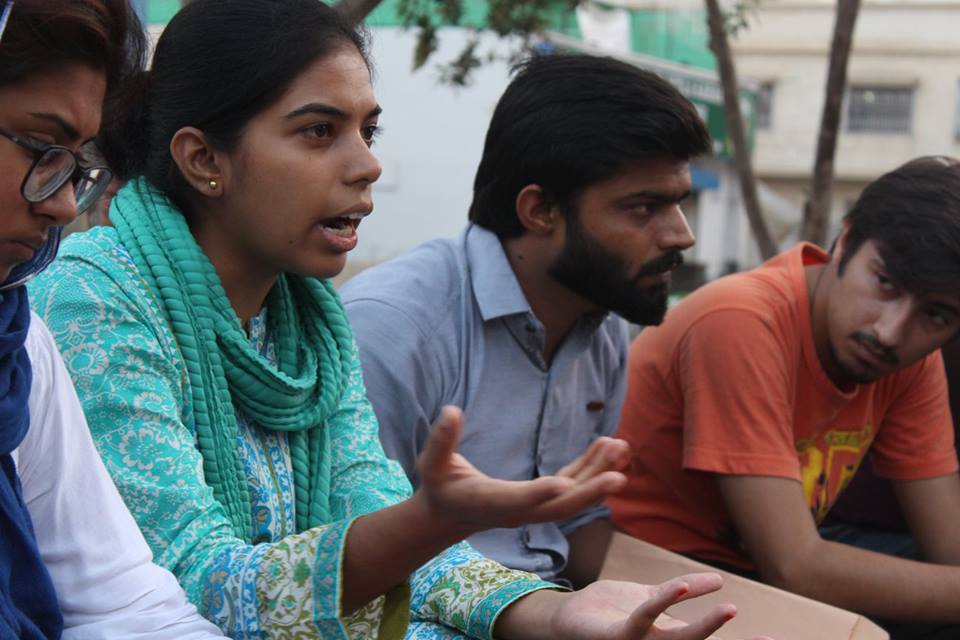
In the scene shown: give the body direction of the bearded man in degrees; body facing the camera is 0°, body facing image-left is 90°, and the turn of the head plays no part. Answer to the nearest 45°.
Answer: approximately 315°

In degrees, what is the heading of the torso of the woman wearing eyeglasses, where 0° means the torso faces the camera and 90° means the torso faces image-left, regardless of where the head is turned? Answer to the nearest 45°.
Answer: approximately 315°

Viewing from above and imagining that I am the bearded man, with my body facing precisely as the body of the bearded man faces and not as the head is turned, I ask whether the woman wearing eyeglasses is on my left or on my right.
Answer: on my right

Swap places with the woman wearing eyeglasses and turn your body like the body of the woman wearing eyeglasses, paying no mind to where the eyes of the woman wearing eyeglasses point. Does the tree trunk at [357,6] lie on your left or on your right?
on your left

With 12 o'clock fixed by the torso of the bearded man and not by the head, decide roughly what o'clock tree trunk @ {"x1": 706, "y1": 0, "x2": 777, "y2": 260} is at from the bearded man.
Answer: The tree trunk is roughly at 8 o'clock from the bearded man.

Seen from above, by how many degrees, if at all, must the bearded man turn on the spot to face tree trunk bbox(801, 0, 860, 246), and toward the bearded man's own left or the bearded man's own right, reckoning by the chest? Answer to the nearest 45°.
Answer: approximately 90° to the bearded man's own left
